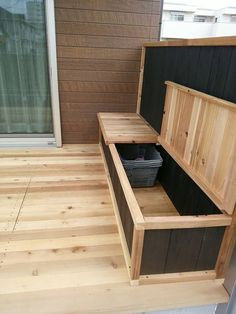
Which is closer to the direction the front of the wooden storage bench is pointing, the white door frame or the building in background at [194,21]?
the white door frame

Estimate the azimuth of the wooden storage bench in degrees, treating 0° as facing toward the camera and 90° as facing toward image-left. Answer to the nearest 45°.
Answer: approximately 90°

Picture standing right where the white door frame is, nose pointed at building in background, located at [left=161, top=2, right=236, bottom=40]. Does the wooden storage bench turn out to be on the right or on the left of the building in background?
right
